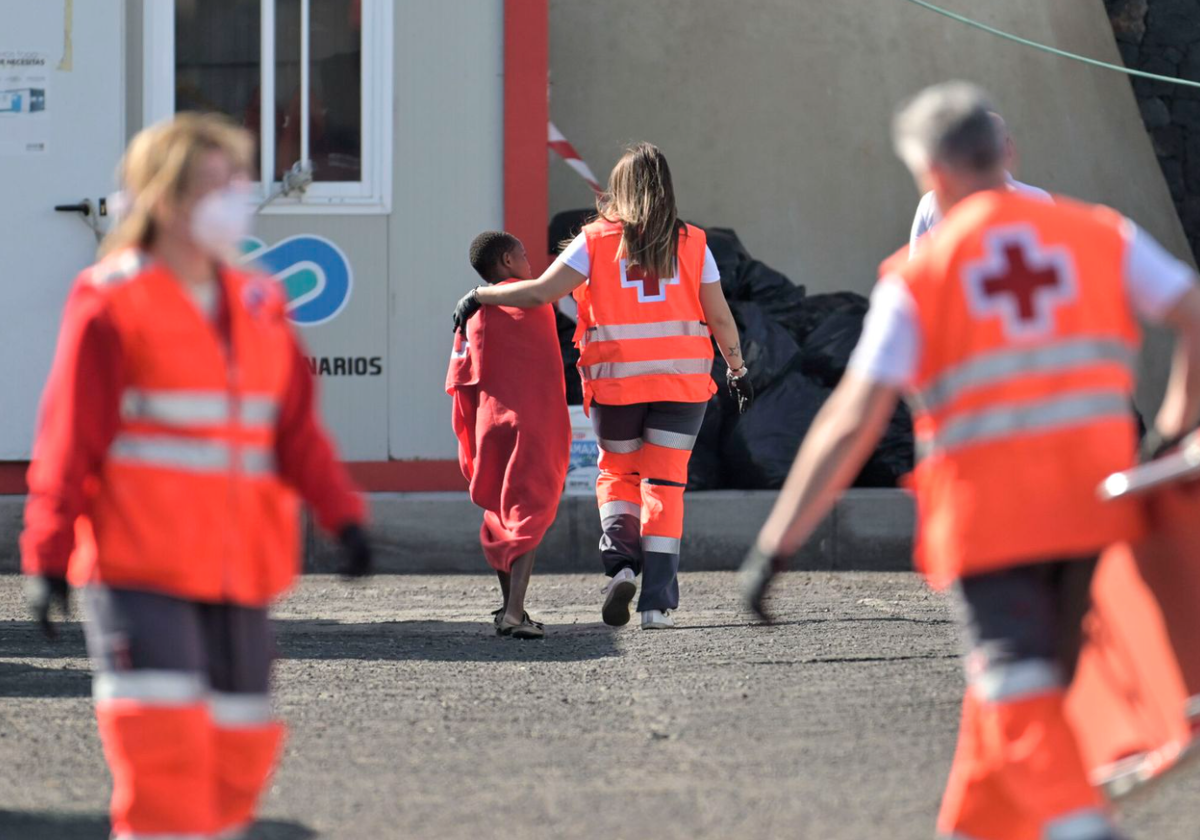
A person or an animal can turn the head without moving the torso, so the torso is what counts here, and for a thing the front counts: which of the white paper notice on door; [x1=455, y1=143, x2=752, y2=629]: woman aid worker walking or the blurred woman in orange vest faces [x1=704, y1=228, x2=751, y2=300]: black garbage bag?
the woman aid worker walking

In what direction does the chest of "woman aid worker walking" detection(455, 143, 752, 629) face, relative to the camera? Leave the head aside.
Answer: away from the camera

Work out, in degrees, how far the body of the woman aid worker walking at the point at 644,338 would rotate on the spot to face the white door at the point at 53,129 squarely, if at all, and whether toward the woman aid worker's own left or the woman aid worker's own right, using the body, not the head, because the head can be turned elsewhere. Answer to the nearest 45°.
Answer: approximately 45° to the woman aid worker's own left

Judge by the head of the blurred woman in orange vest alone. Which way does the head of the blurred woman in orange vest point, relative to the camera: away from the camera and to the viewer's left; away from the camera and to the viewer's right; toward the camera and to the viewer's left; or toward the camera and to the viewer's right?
toward the camera and to the viewer's right

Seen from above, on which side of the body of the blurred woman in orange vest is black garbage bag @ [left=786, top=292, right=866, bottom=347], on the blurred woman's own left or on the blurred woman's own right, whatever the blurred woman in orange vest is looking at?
on the blurred woman's own left

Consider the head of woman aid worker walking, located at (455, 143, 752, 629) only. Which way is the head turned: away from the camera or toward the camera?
away from the camera

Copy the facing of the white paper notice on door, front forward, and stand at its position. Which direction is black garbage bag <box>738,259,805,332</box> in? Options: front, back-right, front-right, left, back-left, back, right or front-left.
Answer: left

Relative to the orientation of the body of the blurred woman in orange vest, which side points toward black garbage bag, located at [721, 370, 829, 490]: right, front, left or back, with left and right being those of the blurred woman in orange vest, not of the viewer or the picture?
left

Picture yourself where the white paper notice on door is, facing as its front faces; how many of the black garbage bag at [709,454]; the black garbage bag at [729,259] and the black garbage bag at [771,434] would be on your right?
0

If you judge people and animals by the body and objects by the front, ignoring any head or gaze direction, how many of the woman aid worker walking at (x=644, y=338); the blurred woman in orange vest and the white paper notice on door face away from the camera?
1

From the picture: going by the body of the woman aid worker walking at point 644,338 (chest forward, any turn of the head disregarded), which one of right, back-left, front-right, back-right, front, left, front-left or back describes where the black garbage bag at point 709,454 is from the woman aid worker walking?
front

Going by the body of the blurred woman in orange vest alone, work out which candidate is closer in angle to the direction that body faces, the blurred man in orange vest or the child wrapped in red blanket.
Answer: the blurred man in orange vest

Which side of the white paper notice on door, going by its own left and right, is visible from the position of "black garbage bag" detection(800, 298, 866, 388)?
left

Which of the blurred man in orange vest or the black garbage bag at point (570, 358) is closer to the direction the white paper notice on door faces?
the blurred man in orange vest

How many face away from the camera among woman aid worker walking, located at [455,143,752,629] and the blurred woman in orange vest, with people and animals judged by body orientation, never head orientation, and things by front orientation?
1

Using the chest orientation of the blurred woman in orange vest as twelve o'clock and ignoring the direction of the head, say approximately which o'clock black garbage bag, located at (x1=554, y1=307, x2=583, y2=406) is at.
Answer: The black garbage bag is roughly at 8 o'clock from the blurred woman in orange vest.

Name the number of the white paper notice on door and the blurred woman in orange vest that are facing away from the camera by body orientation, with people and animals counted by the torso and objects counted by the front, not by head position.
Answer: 0

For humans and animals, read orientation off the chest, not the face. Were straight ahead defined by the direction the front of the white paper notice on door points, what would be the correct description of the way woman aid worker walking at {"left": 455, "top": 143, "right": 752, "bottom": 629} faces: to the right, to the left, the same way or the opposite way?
the opposite way

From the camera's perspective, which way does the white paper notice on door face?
toward the camera

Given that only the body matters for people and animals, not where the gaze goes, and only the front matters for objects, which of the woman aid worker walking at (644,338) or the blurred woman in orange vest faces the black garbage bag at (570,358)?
the woman aid worker walking

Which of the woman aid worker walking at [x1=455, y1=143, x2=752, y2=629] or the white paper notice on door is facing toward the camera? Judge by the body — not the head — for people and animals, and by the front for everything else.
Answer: the white paper notice on door

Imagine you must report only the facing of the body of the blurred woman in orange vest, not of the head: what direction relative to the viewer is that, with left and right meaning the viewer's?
facing the viewer and to the right of the viewer
